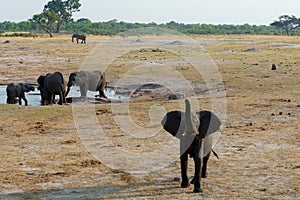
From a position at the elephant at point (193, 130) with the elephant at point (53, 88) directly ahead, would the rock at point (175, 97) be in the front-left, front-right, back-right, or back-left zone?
front-right

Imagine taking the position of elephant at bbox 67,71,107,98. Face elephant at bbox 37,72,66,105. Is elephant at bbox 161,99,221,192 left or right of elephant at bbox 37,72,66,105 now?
left

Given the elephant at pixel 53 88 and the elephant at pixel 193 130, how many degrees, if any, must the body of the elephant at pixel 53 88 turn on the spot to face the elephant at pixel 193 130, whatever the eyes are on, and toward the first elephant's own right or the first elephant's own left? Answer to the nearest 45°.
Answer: approximately 135° to the first elephant's own left

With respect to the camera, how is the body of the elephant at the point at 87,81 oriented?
to the viewer's left

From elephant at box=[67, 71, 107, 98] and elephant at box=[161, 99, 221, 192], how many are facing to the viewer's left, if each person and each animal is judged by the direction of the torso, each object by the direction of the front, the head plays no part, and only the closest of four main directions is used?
1

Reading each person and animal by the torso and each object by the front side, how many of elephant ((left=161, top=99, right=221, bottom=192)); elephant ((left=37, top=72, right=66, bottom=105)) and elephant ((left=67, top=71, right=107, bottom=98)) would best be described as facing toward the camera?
1

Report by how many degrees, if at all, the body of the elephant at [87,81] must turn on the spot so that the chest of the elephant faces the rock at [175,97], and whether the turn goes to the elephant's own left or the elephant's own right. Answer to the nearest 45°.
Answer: approximately 135° to the elephant's own left

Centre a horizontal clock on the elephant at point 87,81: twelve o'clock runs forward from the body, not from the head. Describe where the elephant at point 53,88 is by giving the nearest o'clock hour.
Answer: the elephant at point 53,88 is roughly at 10 o'clock from the elephant at point 87,81.

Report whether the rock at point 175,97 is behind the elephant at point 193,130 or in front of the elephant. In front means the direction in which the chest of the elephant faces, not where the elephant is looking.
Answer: behind

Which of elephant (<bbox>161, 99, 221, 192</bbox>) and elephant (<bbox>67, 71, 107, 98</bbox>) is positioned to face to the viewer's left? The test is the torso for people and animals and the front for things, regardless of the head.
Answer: elephant (<bbox>67, 71, 107, 98</bbox>)

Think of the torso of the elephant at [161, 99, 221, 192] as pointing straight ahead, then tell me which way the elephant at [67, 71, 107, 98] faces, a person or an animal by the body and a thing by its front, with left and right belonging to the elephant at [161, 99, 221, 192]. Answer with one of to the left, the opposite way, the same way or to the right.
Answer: to the right

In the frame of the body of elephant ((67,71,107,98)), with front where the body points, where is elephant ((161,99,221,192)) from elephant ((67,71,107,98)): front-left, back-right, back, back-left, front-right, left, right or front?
left

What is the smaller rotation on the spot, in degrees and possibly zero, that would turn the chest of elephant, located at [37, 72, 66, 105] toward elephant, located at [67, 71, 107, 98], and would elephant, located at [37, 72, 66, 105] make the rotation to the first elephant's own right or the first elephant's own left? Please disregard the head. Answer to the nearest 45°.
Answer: approximately 90° to the first elephant's own right

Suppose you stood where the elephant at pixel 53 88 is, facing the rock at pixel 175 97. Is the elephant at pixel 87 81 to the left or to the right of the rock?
left

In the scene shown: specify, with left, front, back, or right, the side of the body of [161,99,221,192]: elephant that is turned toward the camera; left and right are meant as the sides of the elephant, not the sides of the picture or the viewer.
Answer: front

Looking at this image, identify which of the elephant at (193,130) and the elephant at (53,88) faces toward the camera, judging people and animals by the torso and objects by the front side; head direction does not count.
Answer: the elephant at (193,130)
